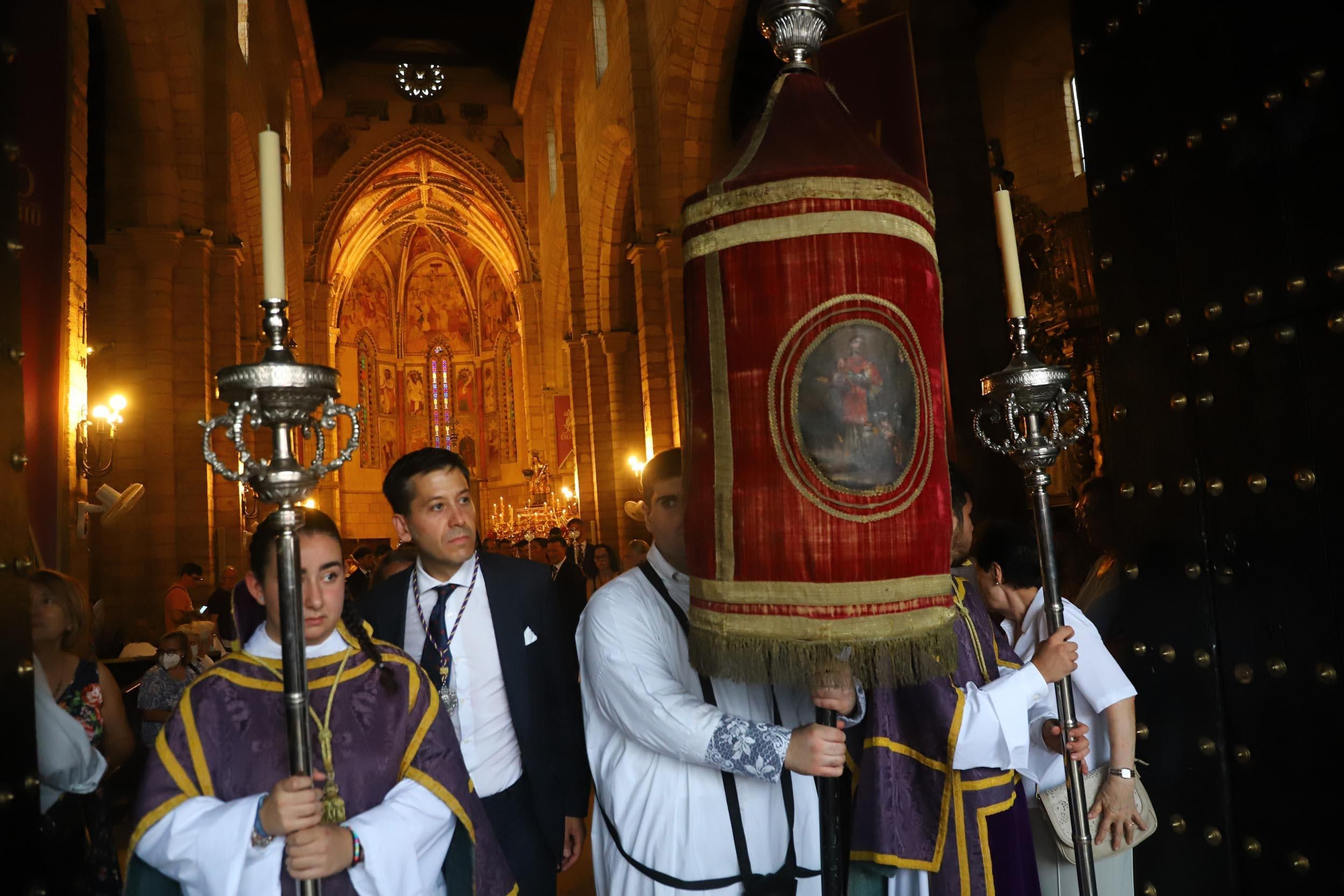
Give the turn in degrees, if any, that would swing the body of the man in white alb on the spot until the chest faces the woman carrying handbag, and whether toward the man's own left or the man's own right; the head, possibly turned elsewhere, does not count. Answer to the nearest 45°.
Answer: approximately 45° to the man's own left

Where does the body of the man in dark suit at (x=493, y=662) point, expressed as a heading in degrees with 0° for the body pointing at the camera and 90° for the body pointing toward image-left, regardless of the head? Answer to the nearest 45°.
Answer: approximately 0°

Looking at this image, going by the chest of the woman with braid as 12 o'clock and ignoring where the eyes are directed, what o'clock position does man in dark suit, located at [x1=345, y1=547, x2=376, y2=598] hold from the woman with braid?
The man in dark suit is roughly at 6 o'clock from the woman with braid.

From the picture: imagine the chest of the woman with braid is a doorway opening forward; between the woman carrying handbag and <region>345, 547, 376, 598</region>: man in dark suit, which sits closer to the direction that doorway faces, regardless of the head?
the woman carrying handbag

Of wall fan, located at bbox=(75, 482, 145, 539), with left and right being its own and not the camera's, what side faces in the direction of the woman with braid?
right

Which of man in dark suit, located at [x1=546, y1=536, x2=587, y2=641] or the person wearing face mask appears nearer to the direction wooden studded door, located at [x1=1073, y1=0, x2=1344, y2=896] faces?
the person wearing face mask

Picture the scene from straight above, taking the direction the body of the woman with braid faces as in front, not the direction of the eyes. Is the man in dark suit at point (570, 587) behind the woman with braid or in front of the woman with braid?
behind

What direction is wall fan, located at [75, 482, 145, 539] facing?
to the viewer's right
